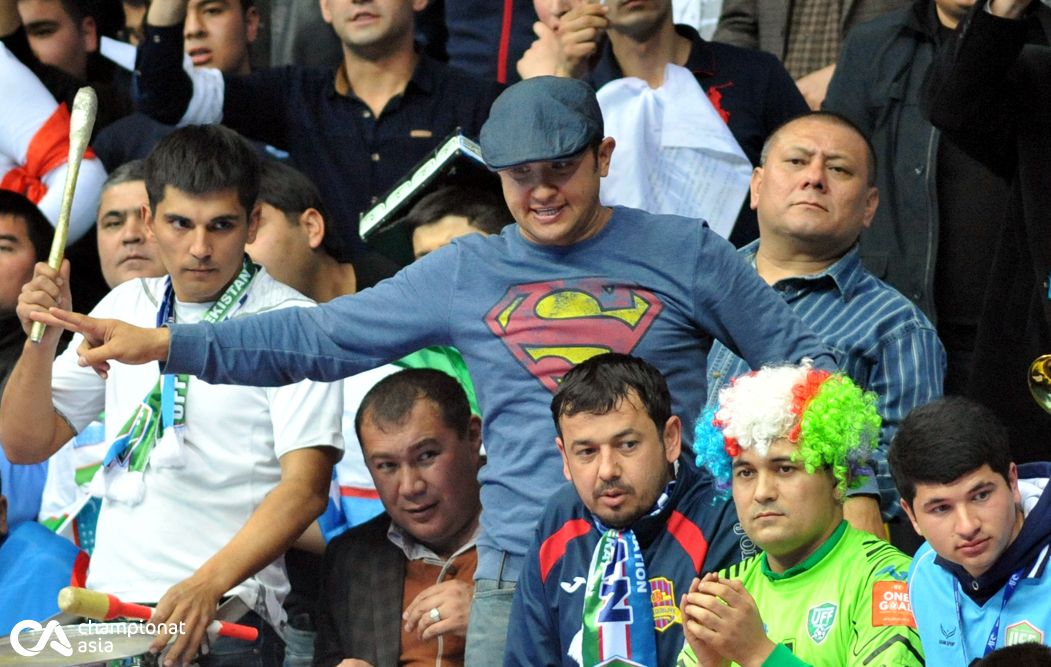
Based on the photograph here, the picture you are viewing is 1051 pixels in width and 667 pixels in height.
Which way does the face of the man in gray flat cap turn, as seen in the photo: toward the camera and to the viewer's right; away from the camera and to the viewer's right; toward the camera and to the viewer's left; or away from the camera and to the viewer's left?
toward the camera and to the viewer's left

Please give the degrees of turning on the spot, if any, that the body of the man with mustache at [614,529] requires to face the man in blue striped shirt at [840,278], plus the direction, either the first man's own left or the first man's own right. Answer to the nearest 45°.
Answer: approximately 135° to the first man's own left

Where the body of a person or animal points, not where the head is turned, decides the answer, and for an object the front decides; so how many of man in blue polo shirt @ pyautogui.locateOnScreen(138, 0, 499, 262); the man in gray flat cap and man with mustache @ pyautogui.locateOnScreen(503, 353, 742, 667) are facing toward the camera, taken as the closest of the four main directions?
3

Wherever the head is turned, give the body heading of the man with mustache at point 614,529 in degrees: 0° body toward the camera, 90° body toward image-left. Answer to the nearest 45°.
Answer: approximately 0°

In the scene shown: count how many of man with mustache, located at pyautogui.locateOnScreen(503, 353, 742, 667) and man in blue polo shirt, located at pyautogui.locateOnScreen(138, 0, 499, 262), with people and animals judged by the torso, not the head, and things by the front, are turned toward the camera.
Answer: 2

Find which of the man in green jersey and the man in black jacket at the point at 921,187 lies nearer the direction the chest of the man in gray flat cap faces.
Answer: the man in green jersey

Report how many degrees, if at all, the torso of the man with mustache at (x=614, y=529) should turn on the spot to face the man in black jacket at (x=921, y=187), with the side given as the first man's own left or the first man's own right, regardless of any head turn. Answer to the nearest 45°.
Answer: approximately 135° to the first man's own left

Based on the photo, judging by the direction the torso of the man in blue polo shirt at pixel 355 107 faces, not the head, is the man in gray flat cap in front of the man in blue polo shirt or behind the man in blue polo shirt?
in front
